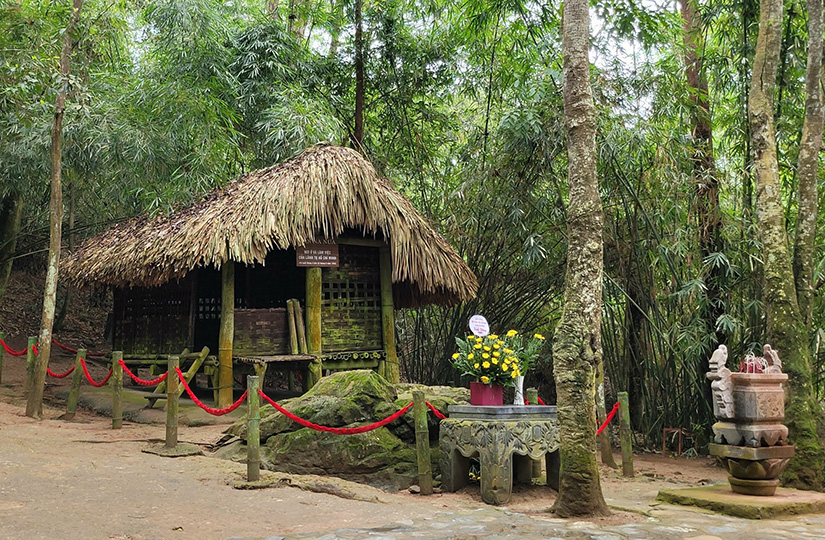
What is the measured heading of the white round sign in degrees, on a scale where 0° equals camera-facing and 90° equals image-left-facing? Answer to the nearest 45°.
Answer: approximately 0°

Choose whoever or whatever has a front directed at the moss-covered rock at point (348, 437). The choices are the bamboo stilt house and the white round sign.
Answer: the bamboo stilt house

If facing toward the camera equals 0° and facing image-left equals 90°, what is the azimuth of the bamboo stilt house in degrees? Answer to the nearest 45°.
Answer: approximately 0°

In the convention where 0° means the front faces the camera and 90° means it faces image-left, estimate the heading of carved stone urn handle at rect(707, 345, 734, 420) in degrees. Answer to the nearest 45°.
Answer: approximately 90°

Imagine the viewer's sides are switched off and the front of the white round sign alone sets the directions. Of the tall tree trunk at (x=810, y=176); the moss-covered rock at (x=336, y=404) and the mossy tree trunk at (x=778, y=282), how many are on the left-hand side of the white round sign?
2

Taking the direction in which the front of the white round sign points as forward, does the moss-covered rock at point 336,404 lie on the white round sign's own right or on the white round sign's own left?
on the white round sign's own right

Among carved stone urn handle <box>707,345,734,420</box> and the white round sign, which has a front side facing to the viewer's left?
the carved stone urn handle
